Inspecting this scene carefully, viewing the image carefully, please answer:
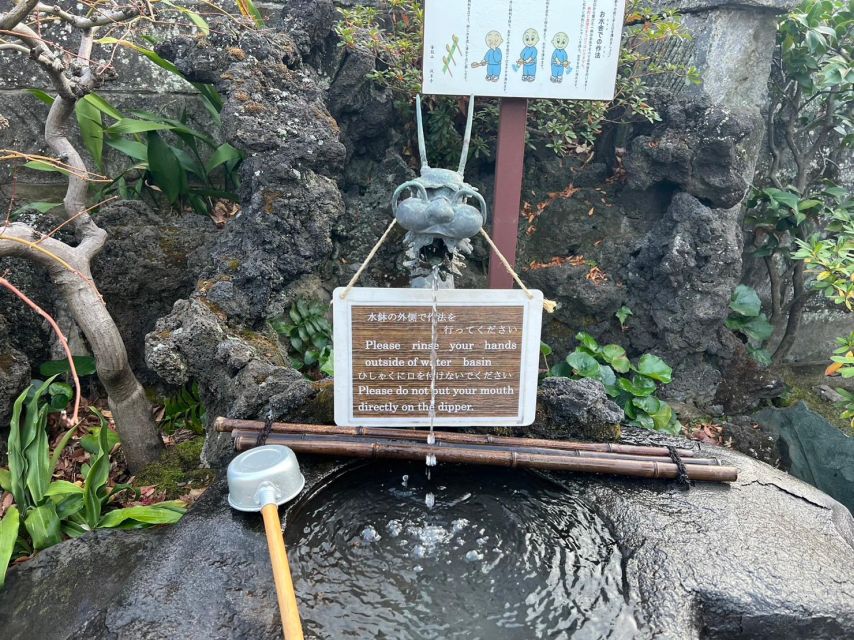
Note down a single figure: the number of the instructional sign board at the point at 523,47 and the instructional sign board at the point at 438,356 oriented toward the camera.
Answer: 2

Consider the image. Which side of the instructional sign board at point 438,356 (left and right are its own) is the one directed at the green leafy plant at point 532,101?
back

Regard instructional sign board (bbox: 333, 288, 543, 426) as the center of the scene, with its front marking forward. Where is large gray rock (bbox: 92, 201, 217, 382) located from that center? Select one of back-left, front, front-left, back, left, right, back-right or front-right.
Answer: back-right

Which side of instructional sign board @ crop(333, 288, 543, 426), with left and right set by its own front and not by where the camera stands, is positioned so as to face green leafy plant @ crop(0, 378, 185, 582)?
right

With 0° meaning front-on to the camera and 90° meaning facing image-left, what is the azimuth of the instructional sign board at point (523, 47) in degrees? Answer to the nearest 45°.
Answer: approximately 0°

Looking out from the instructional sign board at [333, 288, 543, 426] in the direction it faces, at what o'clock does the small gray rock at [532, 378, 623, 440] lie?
The small gray rock is roughly at 8 o'clock from the instructional sign board.

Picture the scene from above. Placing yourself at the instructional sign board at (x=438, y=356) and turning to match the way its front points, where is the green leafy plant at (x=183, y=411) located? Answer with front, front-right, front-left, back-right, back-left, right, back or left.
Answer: back-right
